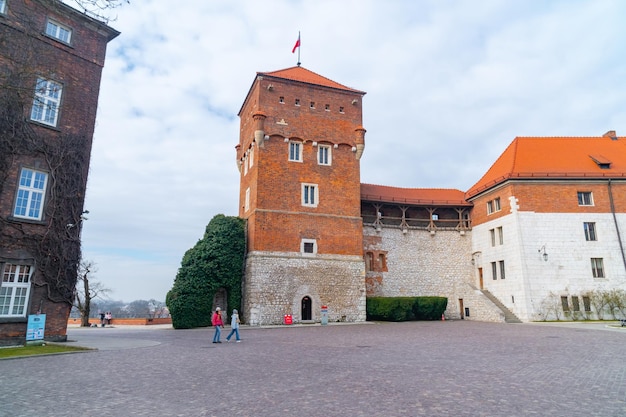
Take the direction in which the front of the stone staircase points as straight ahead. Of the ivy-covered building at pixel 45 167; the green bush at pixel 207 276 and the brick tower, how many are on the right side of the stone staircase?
3

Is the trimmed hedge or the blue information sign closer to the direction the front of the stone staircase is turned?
the blue information sign

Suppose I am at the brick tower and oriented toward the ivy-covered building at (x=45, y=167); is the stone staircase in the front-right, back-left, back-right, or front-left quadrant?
back-left

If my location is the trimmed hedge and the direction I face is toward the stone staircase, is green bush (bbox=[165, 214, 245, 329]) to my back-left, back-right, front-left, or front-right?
back-right

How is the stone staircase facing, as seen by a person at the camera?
facing the viewer and to the right of the viewer

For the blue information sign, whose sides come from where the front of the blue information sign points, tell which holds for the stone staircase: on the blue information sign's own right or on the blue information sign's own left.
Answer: on the blue information sign's own left

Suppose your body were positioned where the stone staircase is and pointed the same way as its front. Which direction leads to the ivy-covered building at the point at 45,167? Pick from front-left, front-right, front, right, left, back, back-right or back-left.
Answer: right

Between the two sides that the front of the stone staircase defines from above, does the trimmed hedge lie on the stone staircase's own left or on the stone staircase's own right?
on the stone staircase's own right

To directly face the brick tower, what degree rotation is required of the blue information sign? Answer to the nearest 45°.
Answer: approximately 90° to its left

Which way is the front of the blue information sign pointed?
toward the camera

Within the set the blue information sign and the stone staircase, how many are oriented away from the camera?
0

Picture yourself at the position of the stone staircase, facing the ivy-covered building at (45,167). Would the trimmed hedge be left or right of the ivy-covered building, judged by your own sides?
right

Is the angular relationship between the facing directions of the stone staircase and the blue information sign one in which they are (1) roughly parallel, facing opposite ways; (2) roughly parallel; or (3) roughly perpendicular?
roughly parallel

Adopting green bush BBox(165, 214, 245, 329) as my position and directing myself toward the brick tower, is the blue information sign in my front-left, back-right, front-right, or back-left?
back-right
